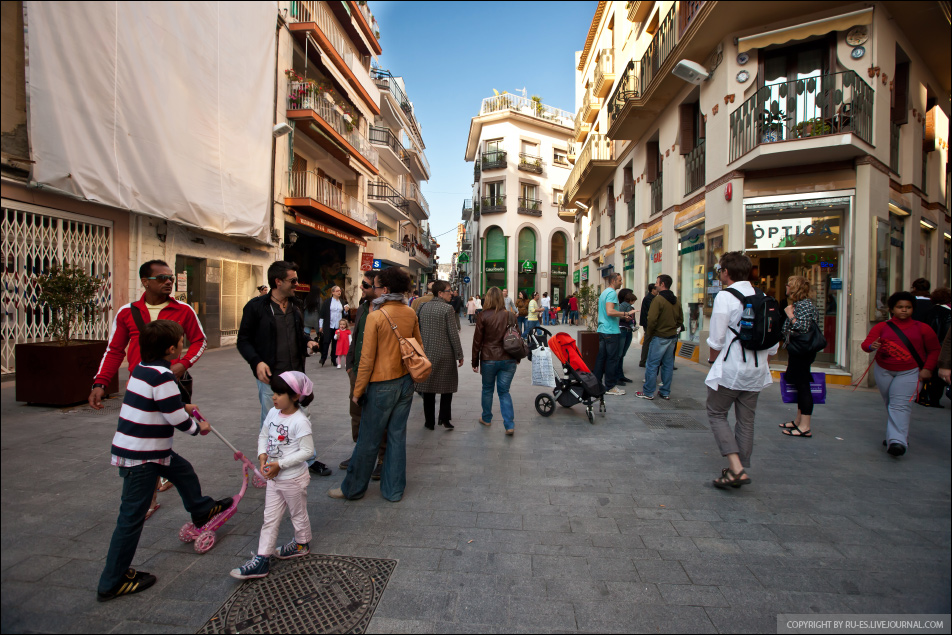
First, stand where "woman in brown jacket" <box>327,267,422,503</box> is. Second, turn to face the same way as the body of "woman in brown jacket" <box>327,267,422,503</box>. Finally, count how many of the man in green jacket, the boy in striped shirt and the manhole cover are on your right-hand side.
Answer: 1

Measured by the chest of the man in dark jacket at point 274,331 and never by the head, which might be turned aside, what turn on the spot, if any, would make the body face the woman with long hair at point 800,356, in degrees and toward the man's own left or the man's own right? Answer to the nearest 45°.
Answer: approximately 45° to the man's own left

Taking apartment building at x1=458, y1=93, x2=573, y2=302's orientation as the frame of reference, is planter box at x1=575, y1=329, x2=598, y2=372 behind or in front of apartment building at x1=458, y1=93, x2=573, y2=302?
in front

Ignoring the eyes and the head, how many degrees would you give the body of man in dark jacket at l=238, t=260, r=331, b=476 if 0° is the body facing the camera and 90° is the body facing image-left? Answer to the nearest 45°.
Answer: approximately 315°

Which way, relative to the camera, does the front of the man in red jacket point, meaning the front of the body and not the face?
toward the camera

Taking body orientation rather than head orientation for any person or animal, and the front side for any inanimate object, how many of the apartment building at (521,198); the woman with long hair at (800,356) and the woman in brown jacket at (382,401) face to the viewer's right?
0

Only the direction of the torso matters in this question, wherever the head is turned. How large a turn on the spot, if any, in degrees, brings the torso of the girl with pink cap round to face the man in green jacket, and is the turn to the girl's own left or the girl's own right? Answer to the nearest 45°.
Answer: approximately 180°

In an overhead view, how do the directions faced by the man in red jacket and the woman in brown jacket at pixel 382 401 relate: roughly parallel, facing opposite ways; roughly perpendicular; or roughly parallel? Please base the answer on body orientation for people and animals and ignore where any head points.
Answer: roughly parallel, facing opposite ways

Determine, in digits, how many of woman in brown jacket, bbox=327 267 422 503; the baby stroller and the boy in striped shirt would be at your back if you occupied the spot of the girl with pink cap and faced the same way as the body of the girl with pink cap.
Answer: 2

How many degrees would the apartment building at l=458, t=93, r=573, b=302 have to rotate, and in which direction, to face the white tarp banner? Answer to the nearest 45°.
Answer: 0° — it already faces it

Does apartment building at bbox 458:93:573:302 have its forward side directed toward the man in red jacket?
yes
